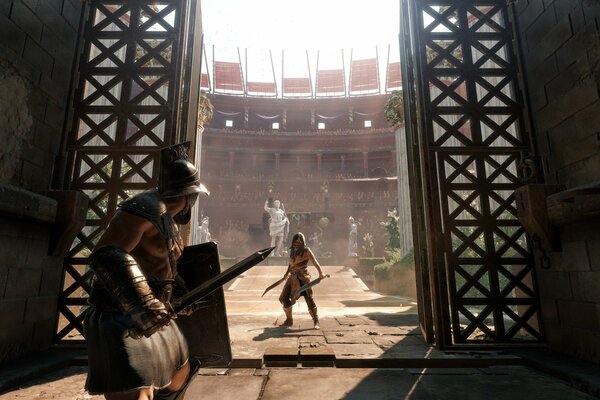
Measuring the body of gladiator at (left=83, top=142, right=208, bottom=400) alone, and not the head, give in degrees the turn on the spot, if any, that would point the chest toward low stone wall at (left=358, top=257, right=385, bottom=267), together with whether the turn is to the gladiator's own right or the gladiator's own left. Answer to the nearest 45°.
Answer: approximately 45° to the gladiator's own left

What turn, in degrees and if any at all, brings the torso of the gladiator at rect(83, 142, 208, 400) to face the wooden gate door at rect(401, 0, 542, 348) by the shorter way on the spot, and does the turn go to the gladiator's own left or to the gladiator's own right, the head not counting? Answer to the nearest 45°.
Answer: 0° — they already face it

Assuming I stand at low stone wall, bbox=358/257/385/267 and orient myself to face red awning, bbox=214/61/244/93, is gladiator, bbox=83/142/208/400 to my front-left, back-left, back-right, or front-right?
back-left

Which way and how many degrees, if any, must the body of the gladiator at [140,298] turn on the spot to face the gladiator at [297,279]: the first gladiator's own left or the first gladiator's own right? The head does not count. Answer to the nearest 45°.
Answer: approximately 45° to the first gladiator's own left

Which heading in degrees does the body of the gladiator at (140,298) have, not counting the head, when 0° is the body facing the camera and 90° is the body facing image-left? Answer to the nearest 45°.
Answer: approximately 270°

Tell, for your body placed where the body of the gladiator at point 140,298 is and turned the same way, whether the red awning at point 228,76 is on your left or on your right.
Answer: on your left

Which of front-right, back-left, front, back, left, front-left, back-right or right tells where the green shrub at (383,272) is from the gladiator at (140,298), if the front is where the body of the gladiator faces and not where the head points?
front-left

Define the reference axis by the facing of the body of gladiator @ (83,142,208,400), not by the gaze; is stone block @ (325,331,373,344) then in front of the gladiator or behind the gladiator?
in front
